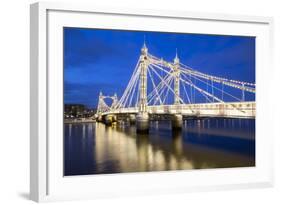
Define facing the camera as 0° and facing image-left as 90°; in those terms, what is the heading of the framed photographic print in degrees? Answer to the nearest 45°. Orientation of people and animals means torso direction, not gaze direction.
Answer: approximately 315°
